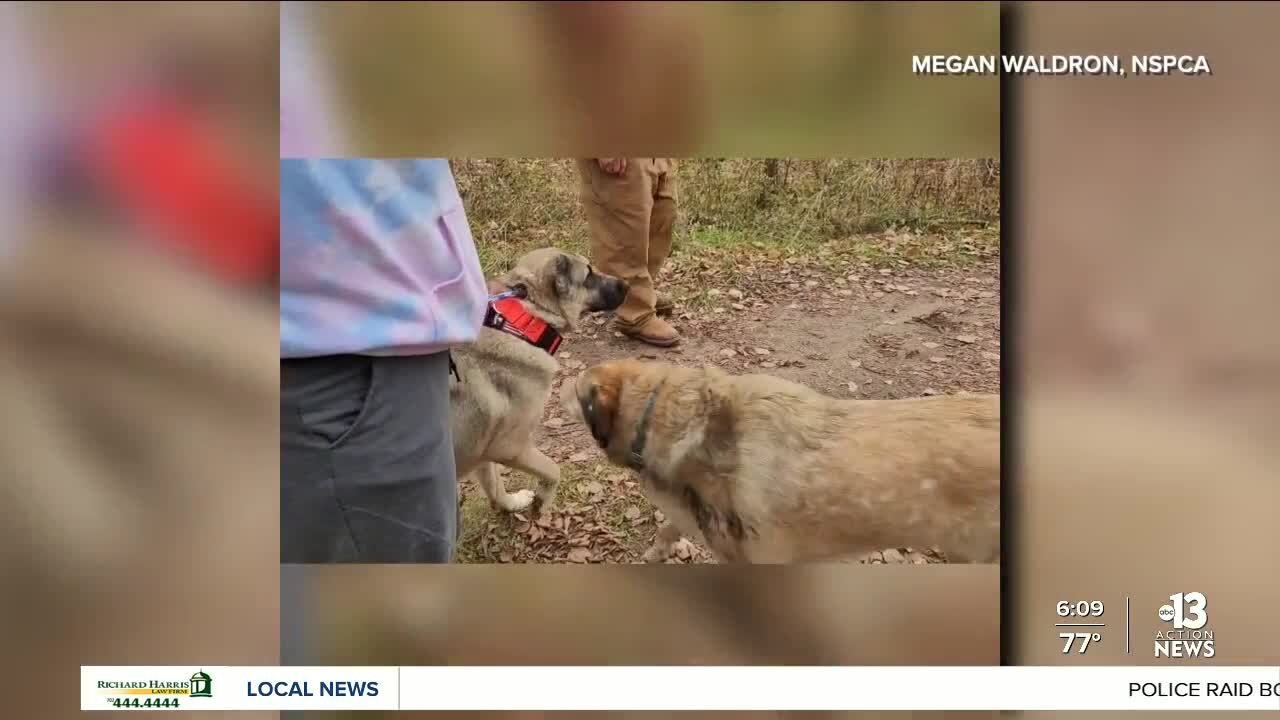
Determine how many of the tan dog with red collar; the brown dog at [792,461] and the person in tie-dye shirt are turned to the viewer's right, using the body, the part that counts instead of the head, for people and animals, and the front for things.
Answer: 2

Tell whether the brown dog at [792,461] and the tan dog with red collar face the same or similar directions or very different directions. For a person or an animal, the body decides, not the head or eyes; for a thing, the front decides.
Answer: very different directions

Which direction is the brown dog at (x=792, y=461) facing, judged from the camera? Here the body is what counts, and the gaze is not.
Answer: to the viewer's left

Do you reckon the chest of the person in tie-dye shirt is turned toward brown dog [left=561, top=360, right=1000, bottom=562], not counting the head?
yes

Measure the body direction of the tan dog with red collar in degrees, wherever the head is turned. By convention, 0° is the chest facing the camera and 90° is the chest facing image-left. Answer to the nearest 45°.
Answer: approximately 270°

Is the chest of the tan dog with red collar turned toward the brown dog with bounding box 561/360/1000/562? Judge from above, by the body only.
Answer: yes

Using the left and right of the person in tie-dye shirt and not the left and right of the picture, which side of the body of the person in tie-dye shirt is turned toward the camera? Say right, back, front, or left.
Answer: right

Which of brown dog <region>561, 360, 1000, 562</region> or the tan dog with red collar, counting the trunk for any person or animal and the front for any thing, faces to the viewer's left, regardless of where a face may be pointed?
the brown dog
